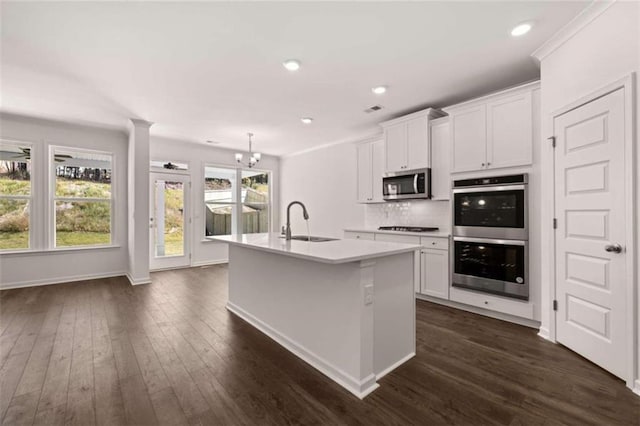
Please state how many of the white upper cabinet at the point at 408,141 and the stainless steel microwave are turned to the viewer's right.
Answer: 0

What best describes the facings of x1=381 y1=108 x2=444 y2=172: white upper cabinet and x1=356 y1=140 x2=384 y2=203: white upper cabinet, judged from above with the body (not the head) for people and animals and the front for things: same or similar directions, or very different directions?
same or similar directions

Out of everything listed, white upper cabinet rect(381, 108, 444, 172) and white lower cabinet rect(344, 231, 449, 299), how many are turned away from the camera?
0

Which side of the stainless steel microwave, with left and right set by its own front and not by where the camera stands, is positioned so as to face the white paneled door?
left

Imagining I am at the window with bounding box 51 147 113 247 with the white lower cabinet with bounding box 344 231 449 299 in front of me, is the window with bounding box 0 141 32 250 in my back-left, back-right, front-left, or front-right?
back-right

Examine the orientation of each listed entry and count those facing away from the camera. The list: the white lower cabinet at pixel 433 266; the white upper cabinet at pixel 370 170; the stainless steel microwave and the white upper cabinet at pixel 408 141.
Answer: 0

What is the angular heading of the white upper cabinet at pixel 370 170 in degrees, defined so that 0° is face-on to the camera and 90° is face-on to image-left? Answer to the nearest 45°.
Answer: approximately 45°

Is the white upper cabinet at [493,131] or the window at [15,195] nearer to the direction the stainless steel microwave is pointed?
the window

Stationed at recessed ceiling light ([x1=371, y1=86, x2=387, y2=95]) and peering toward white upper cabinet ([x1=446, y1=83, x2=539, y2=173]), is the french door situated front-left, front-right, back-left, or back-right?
back-left

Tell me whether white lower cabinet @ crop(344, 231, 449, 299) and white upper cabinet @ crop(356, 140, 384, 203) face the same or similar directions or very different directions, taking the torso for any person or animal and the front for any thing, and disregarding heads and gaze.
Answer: same or similar directions

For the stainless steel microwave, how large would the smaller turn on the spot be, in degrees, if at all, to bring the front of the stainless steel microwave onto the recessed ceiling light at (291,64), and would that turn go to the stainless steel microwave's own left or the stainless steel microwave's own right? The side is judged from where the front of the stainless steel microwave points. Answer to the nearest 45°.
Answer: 0° — it already faces it

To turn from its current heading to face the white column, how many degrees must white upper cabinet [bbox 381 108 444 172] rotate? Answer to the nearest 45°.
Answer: approximately 45° to its right

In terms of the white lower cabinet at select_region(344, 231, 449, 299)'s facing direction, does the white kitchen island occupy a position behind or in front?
in front

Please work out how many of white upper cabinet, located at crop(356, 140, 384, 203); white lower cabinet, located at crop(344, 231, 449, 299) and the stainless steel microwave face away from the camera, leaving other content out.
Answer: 0

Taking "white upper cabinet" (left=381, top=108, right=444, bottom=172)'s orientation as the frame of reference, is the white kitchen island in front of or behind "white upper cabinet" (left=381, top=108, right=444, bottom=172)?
in front

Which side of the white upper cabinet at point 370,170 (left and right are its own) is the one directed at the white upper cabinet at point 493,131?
left

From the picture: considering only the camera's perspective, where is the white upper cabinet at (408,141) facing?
facing the viewer and to the left of the viewer
